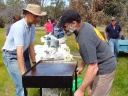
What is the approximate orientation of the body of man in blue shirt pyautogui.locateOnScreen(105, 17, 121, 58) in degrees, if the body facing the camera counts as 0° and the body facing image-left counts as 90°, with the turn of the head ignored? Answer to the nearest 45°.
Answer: approximately 0°

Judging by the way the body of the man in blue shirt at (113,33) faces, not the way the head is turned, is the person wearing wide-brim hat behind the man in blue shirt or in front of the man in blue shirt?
in front
